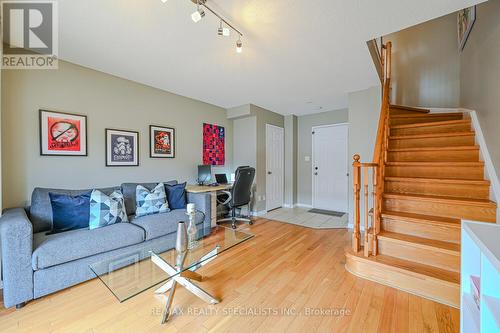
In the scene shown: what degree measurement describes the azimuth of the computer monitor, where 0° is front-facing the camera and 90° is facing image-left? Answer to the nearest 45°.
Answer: approximately 315°

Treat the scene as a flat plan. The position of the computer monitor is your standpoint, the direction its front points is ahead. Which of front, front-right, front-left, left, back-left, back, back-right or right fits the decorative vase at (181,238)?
front-right

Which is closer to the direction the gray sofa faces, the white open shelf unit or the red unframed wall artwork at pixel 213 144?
the white open shelf unit

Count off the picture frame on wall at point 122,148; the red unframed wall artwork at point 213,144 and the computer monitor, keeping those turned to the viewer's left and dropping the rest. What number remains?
0

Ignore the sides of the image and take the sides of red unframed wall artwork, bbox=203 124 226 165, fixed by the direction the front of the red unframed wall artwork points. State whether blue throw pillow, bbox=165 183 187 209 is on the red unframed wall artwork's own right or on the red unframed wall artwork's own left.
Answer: on the red unframed wall artwork's own right

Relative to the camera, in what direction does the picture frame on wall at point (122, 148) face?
facing the viewer and to the right of the viewer

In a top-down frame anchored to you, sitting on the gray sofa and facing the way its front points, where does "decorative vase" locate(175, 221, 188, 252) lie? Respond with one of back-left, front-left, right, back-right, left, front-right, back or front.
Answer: front

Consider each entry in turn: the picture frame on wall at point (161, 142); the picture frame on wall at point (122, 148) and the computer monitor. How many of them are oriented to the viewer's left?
0

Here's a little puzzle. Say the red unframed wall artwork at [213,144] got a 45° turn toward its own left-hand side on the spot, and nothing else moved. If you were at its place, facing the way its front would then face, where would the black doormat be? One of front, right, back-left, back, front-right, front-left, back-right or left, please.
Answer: front

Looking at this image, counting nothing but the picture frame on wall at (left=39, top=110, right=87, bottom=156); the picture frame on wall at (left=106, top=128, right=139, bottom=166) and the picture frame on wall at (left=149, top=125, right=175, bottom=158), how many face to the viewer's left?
0

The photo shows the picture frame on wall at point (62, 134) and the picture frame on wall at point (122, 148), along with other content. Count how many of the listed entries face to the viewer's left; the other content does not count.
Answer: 0
